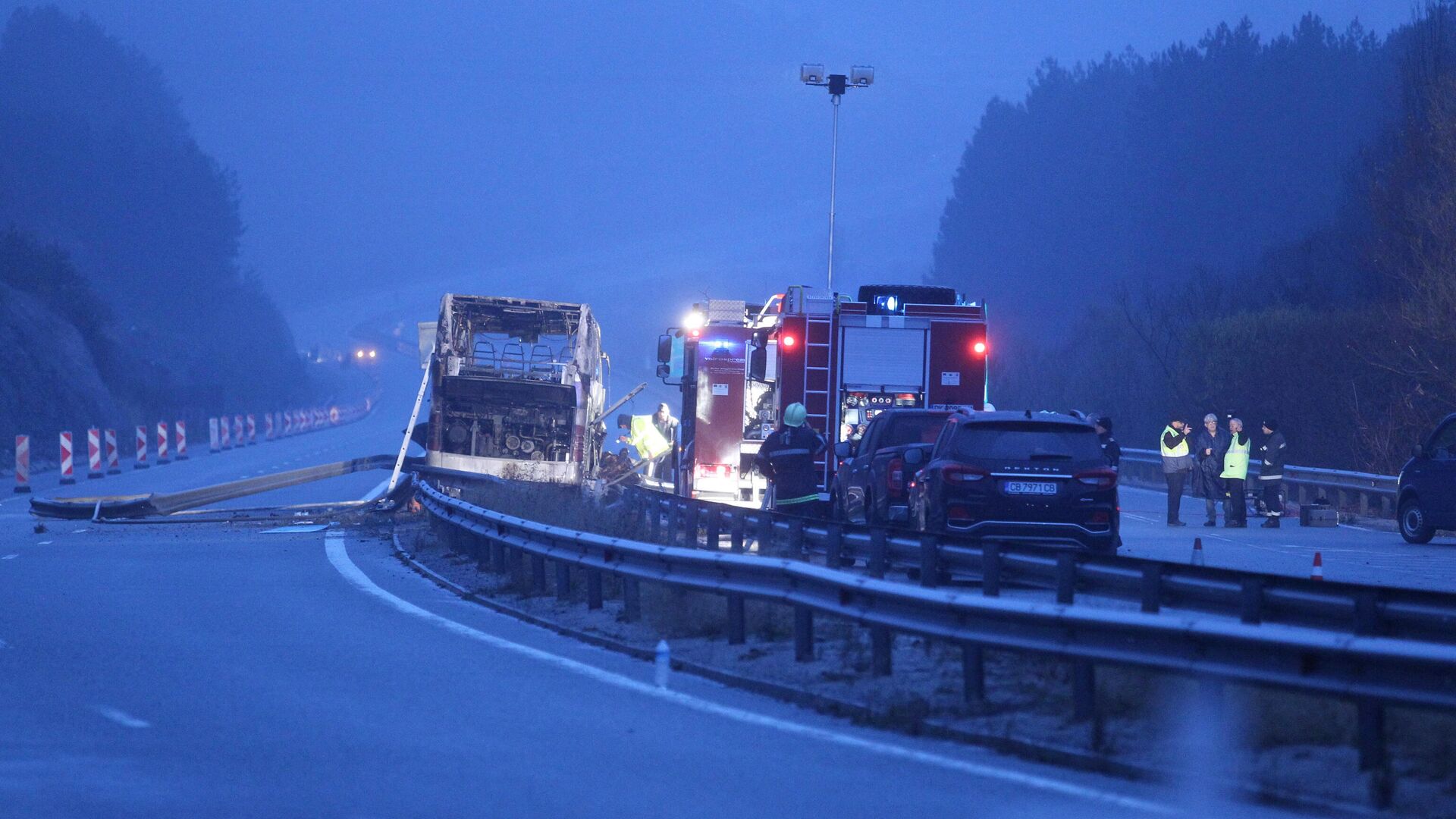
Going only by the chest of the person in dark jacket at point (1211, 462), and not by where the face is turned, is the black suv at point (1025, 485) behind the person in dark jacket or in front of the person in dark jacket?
in front

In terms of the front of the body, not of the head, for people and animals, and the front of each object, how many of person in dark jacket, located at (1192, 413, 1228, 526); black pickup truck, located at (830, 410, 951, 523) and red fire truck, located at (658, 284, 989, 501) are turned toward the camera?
1

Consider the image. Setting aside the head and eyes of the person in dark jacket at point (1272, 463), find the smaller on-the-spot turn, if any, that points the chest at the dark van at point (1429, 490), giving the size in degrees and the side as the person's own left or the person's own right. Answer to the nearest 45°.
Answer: approximately 135° to the person's own left

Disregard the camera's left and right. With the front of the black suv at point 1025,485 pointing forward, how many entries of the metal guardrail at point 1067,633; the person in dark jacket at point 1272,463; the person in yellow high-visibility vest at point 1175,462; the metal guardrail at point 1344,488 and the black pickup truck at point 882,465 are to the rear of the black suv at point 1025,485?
1

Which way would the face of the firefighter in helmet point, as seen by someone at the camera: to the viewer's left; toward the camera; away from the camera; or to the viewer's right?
away from the camera

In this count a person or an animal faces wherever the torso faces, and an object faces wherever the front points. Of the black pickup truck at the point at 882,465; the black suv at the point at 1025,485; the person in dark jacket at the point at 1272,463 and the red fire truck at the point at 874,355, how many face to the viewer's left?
1

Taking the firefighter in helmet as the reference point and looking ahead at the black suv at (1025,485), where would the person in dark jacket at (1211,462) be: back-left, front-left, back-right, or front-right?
front-left

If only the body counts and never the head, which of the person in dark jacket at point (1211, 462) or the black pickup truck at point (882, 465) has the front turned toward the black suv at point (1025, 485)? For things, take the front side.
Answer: the person in dark jacket

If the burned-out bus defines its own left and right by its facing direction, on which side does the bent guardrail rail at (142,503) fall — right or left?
on its left

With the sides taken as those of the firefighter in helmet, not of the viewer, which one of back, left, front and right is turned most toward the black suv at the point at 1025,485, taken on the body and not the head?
right

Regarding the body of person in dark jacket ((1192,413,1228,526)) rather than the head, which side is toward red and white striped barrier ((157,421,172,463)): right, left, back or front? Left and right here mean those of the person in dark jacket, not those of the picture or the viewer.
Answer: right

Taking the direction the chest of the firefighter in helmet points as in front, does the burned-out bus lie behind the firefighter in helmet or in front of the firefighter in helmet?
in front

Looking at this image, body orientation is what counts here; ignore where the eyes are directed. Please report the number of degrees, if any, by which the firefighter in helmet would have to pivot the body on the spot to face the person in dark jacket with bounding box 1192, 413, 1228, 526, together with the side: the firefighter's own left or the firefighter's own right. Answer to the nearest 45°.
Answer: approximately 45° to the firefighter's own right

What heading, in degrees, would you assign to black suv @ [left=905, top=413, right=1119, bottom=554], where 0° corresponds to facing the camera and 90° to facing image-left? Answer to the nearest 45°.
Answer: approximately 180°

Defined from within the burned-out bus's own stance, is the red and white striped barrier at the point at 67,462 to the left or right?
on its left

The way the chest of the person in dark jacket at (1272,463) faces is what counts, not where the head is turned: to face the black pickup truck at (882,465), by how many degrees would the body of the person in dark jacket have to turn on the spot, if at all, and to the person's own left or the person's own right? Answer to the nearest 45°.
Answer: approximately 45° to the person's own left
